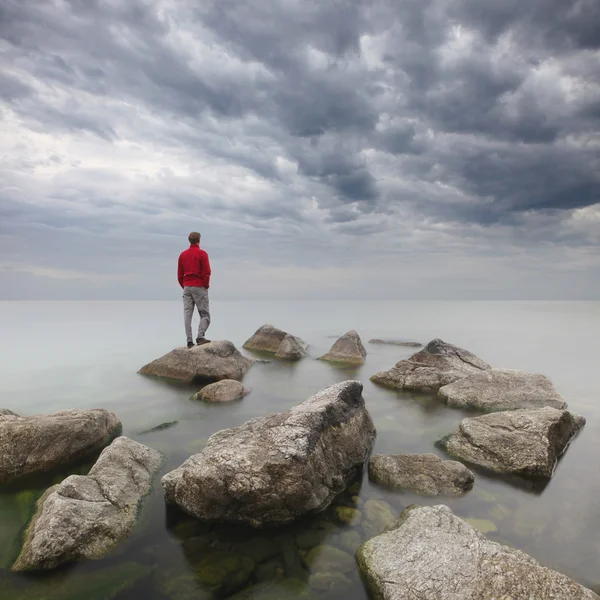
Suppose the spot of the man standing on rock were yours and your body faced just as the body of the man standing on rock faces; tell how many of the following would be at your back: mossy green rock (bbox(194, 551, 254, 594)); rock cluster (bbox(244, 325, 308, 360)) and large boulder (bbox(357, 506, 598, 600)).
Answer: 2

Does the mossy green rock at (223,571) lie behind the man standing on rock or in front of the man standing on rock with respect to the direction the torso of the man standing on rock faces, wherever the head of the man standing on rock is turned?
behind

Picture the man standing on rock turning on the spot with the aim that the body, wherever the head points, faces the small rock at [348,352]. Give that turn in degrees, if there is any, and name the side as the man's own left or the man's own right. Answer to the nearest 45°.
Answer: approximately 90° to the man's own right

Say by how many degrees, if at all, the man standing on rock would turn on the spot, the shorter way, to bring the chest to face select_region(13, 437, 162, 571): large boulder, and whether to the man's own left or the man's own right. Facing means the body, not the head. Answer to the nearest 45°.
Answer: approximately 180°

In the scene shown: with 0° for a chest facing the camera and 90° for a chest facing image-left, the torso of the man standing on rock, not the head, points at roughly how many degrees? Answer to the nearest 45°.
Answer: approximately 180°

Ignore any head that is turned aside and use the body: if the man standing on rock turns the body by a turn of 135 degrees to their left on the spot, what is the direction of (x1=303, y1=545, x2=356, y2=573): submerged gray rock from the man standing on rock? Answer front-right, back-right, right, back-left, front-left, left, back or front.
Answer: front-left

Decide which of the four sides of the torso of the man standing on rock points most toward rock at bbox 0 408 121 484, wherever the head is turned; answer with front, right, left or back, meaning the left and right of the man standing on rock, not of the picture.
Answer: back

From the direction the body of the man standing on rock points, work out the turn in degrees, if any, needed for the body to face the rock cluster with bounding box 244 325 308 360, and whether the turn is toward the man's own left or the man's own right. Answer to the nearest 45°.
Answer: approximately 45° to the man's own right

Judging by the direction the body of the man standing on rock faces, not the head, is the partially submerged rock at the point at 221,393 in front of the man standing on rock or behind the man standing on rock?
behind

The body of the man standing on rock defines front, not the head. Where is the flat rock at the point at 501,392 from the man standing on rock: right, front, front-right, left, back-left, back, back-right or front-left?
back-right

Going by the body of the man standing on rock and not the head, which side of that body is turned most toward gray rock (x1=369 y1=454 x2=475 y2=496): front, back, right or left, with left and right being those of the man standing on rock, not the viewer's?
back

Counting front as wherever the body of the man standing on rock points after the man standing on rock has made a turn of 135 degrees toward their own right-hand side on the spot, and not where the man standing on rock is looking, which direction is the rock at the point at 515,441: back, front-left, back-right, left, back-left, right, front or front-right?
front
